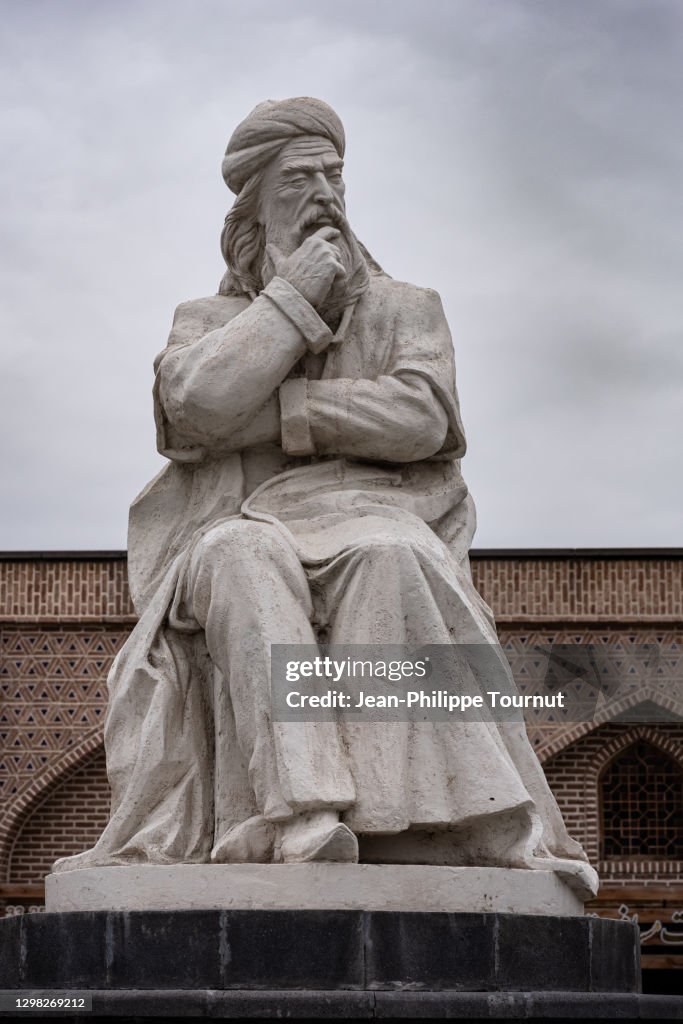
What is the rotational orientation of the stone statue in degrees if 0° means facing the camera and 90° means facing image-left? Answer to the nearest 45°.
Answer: approximately 0°

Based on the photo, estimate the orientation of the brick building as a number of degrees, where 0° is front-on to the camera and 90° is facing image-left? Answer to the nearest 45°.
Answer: approximately 0°
